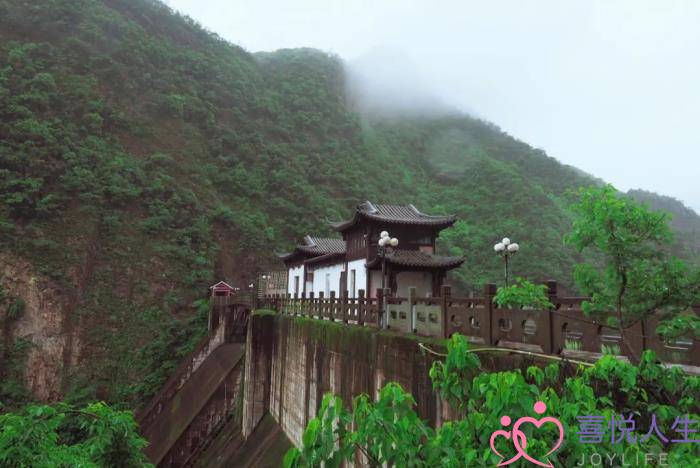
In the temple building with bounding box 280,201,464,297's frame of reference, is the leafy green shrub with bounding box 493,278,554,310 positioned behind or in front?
in front

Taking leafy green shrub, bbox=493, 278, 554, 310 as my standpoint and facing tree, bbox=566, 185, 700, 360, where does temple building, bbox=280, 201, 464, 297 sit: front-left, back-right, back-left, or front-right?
back-left

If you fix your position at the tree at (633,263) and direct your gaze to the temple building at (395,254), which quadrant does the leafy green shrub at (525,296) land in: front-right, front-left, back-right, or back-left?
front-left

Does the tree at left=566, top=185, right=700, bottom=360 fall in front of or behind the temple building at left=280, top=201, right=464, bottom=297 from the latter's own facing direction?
in front
